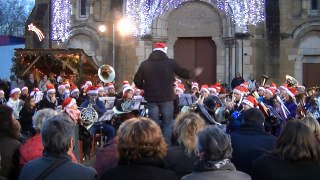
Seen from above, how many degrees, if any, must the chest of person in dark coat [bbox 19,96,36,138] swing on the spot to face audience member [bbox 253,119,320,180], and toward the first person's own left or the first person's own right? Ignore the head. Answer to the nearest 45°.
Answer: approximately 45° to the first person's own right

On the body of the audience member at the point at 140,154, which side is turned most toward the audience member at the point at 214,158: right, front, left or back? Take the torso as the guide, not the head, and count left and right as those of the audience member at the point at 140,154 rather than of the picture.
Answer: right

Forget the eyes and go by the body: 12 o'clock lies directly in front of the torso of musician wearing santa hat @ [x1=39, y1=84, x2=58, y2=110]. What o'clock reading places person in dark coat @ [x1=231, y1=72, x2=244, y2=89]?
The person in dark coat is roughly at 9 o'clock from the musician wearing santa hat.

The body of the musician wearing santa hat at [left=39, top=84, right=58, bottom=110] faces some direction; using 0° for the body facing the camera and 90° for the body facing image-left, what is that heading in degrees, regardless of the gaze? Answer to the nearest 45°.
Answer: approximately 315°

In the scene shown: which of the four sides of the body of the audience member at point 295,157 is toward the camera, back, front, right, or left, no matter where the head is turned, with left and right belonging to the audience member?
back

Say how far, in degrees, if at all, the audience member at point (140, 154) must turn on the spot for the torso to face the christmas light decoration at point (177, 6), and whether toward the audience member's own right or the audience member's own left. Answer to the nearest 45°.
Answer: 0° — they already face it

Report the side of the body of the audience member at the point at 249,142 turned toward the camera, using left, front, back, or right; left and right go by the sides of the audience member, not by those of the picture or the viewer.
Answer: back

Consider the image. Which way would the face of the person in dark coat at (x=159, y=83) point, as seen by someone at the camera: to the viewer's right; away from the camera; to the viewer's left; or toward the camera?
away from the camera

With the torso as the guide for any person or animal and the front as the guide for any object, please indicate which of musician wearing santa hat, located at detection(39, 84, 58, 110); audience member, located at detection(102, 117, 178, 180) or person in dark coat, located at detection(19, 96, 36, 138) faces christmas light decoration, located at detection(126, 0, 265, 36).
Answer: the audience member

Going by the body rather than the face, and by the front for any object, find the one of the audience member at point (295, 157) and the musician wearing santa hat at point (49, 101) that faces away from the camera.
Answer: the audience member

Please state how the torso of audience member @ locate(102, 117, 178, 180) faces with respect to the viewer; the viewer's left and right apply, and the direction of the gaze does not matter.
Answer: facing away from the viewer

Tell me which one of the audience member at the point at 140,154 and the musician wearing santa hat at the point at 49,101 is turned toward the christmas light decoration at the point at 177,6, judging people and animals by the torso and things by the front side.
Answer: the audience member
